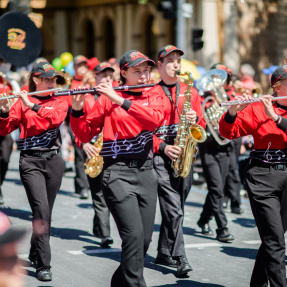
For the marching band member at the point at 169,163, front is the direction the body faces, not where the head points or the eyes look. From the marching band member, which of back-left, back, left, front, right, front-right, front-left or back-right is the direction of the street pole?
back-left

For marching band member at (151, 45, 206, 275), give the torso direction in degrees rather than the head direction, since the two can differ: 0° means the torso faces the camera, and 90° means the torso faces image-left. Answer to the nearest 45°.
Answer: approximately 315°

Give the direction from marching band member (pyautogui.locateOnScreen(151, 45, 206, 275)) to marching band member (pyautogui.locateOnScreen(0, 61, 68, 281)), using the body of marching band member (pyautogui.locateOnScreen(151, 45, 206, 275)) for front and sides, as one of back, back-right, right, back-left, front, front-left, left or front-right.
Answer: back-right

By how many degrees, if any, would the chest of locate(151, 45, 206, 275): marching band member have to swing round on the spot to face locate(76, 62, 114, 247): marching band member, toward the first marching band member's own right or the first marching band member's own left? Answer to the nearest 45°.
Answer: approximately 180°

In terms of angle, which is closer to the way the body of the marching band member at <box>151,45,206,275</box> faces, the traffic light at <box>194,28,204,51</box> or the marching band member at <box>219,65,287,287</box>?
the marching band member

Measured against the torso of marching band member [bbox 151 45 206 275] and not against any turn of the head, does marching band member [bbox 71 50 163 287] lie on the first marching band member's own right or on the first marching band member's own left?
on the first marching band member's own right
